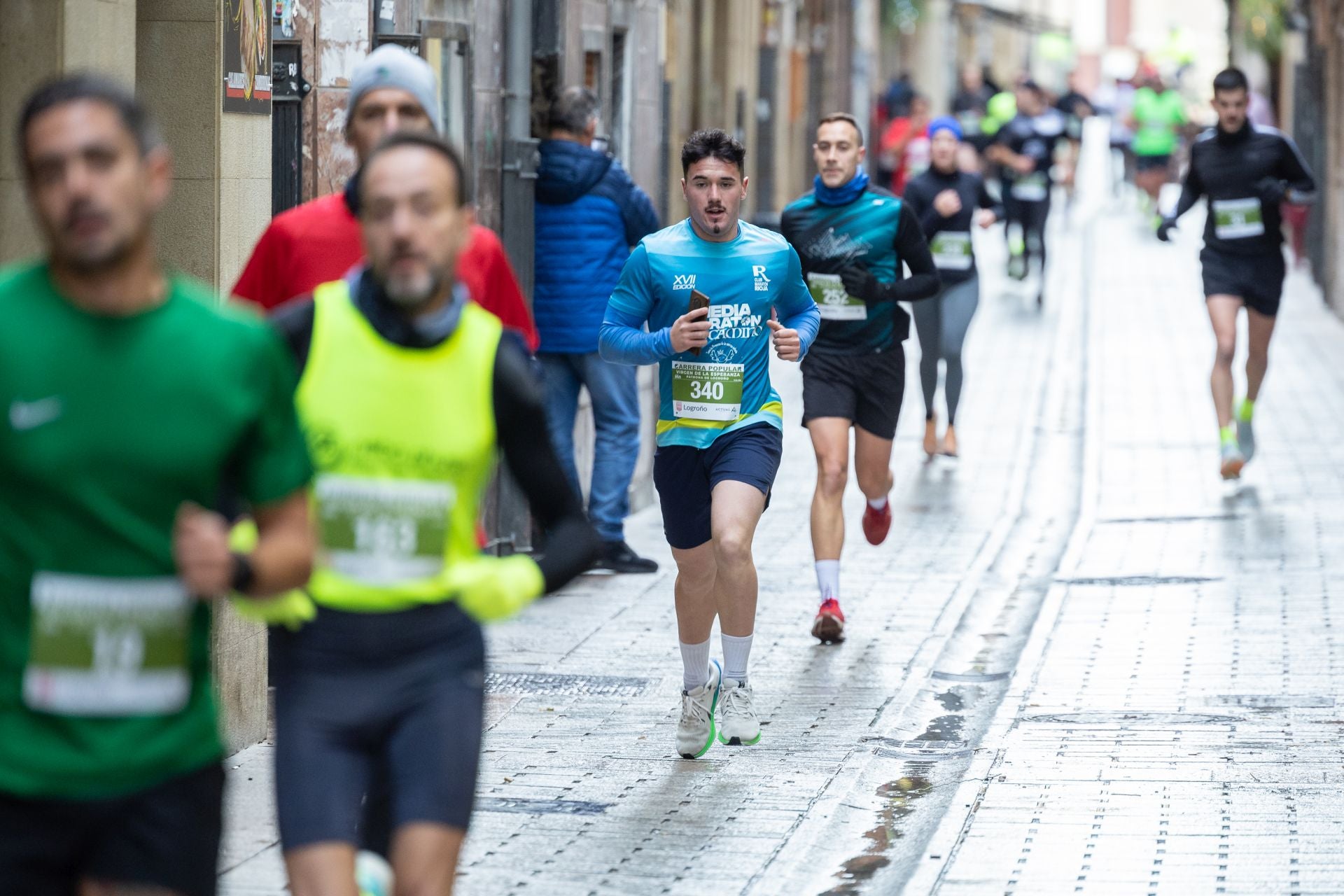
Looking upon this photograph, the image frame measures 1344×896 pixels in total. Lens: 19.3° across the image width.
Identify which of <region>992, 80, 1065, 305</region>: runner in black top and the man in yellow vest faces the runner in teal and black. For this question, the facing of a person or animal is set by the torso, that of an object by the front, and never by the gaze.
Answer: the runner in black top

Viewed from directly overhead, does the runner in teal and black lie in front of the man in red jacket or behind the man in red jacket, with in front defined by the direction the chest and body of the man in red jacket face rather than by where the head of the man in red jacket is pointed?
behind

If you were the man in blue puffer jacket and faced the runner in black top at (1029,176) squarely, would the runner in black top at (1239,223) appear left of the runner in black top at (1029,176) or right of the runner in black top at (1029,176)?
right

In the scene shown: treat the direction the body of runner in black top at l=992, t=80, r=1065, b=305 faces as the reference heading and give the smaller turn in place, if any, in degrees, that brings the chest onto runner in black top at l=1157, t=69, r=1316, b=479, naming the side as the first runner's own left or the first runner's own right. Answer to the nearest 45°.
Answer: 0° — they already face them

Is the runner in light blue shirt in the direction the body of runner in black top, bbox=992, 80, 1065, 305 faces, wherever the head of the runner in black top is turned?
yes

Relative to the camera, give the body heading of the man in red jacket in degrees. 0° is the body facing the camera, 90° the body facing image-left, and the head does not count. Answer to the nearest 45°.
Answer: approximately 0°

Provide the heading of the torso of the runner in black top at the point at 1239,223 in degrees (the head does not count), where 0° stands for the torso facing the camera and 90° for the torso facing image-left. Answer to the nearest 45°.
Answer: approximately 0°

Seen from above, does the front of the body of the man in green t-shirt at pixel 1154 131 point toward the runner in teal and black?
yes

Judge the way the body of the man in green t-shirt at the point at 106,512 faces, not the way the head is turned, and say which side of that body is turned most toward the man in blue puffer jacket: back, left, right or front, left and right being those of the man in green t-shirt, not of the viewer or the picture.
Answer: back

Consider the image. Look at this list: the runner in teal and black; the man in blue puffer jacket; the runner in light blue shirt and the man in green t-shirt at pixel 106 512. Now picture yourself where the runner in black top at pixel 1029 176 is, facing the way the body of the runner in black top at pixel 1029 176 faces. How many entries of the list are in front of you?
4

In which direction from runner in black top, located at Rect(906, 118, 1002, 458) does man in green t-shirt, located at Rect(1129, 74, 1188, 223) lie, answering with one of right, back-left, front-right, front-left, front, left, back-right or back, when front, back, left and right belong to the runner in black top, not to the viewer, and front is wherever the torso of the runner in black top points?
back

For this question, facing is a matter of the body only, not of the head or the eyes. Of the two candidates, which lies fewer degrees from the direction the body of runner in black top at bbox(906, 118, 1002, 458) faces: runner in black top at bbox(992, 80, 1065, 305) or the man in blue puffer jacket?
the man in blue puffer jacket
